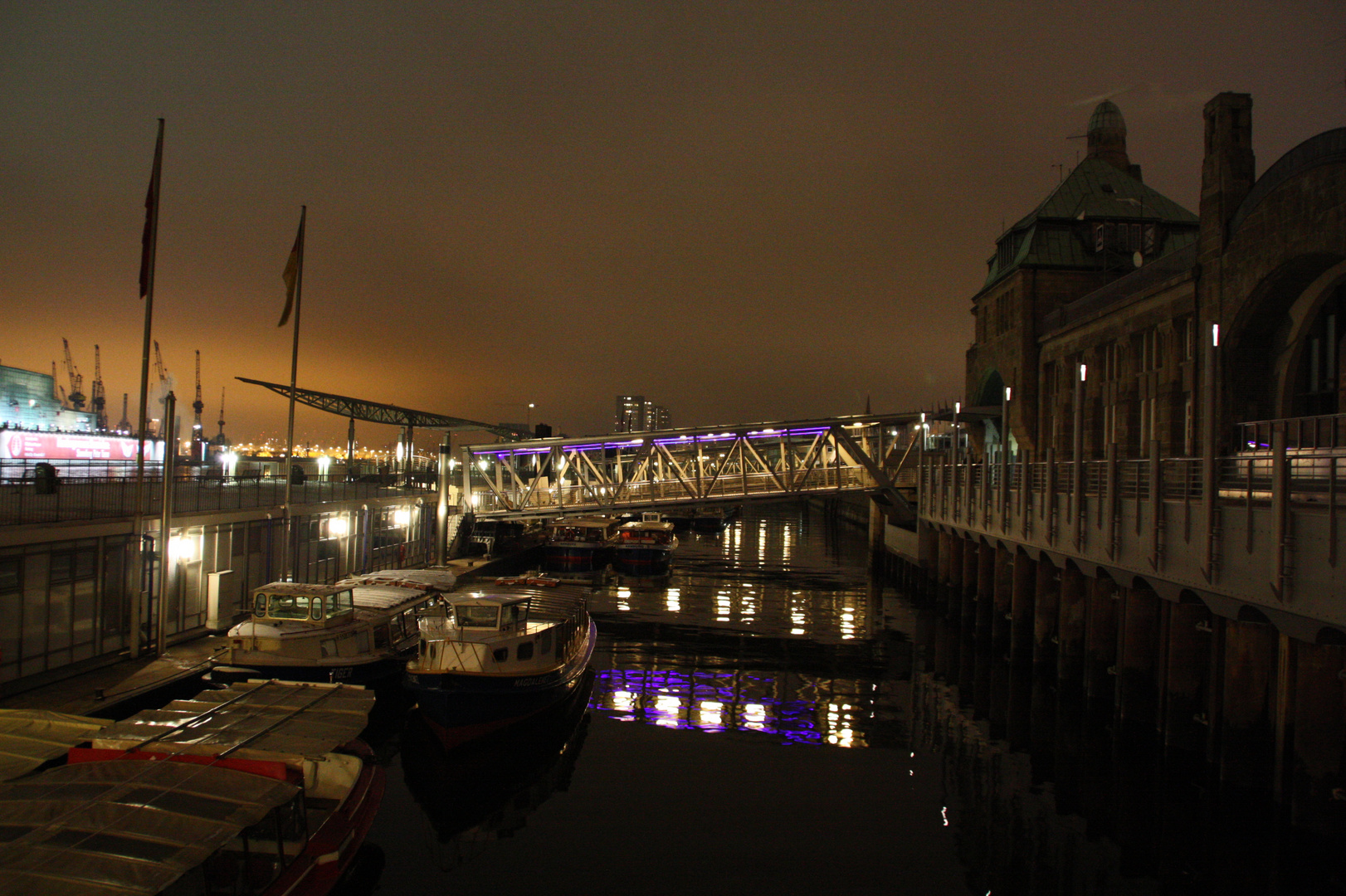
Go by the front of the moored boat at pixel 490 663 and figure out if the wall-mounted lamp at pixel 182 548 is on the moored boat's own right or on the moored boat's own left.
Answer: on the moored boat's own right

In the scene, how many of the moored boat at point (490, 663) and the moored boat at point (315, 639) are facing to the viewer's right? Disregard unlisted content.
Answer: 0

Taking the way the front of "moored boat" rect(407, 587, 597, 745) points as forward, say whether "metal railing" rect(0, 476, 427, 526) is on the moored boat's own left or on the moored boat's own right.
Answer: on the moored boat's own right

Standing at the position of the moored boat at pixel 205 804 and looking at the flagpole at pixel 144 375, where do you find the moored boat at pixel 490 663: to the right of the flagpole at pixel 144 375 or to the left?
right

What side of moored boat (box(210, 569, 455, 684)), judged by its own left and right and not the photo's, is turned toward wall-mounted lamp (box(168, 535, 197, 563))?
right

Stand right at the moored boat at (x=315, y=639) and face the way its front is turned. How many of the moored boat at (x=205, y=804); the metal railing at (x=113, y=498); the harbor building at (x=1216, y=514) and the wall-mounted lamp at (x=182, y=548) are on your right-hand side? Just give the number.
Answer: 2

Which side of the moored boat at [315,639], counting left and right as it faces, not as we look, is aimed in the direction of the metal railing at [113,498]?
right
